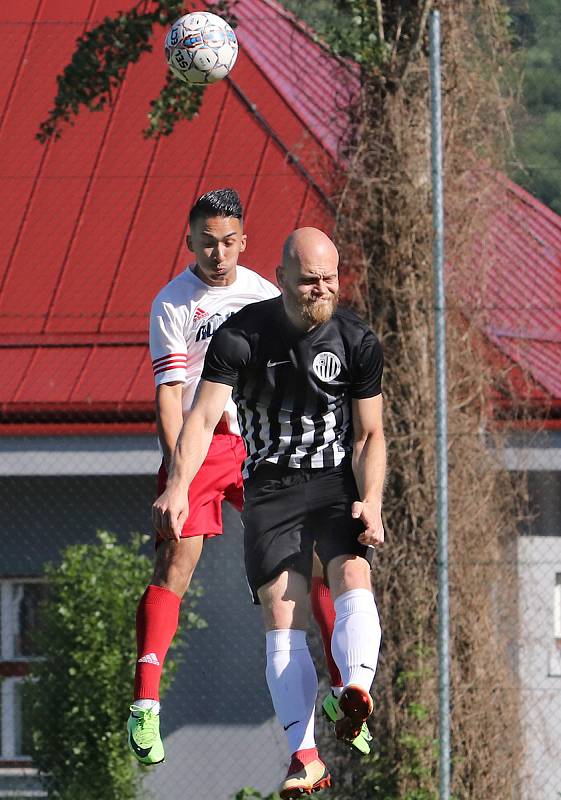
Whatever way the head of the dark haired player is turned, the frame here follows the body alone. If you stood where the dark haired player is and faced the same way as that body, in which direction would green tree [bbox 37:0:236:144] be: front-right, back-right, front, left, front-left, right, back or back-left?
back

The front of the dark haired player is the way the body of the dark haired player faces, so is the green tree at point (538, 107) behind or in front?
behind

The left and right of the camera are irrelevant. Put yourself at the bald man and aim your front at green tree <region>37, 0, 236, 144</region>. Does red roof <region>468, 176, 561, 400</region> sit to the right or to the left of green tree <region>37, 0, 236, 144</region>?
right

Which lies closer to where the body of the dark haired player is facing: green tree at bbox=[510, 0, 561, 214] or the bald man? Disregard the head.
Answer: the bald man

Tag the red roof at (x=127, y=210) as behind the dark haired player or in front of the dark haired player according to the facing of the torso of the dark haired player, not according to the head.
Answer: behind

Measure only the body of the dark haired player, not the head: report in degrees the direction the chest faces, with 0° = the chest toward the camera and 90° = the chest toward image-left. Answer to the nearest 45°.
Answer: approximately 0°

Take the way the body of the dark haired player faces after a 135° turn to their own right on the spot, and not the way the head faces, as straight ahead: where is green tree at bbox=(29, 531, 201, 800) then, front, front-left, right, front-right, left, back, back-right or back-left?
front-right

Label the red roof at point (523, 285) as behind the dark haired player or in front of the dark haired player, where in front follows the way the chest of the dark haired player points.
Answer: behind

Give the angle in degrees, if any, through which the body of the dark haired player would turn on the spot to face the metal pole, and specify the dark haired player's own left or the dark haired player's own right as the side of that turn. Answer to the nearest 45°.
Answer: approximately 135° to the dark haired player's own left
